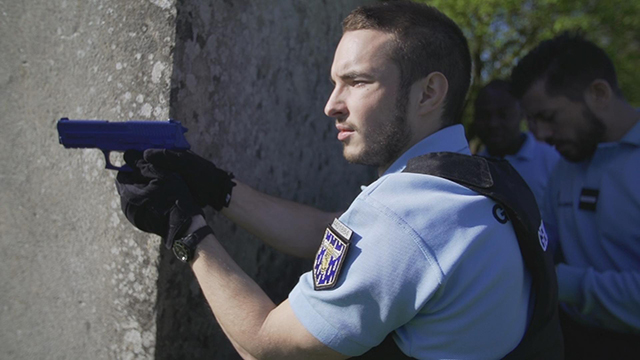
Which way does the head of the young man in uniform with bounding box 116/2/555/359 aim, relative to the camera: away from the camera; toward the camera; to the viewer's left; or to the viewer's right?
to the viewer's left

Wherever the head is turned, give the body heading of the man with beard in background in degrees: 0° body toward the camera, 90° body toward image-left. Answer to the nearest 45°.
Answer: approximately 45°

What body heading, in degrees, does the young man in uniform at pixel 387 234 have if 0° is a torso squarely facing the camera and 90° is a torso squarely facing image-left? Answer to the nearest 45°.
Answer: approximately 90°

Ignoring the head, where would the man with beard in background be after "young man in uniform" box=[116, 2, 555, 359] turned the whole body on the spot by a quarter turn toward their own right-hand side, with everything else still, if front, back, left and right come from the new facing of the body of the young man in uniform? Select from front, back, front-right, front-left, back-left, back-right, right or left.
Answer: front-right

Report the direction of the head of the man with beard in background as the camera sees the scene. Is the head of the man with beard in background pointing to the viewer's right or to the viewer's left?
to the viewer's left
